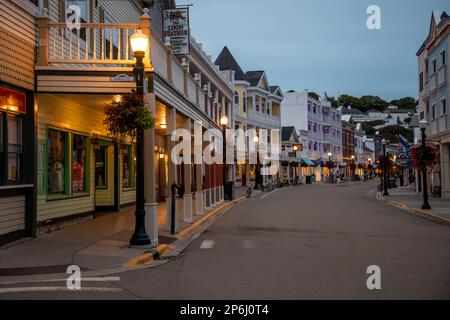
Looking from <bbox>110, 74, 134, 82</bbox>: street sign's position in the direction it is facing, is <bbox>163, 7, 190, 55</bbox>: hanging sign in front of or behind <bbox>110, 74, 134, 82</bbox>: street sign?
behind

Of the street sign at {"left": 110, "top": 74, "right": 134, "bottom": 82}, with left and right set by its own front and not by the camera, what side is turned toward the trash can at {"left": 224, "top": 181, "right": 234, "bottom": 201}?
back

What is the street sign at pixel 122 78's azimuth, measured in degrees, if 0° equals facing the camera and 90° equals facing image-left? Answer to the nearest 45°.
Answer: approximately 0°

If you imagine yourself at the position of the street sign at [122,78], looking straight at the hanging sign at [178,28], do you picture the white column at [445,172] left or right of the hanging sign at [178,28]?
right
